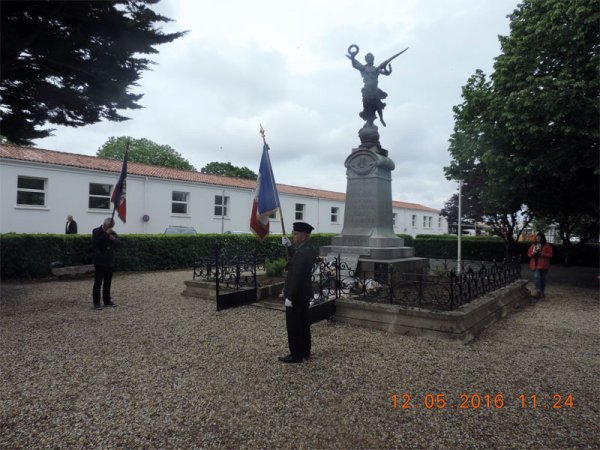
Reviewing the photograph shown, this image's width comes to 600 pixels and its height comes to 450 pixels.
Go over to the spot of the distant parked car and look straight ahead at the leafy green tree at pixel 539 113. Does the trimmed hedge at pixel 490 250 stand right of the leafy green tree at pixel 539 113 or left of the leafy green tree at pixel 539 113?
left

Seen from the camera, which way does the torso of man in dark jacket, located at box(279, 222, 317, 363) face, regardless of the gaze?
to the viewer's left

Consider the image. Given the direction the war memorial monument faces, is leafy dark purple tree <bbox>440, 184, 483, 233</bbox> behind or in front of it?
behind

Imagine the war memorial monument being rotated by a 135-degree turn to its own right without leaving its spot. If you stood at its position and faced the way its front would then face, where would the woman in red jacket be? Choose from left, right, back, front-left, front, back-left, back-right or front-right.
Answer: right

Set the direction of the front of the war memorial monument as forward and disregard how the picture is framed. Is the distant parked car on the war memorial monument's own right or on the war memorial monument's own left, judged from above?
on the war memorial monument's own right

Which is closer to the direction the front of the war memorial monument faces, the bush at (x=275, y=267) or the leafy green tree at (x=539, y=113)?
the bush

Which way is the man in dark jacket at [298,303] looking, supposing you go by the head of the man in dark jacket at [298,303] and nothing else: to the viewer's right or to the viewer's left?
to the viewer's left

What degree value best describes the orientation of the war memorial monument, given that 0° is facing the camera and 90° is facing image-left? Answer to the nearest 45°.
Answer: approximately 45°
